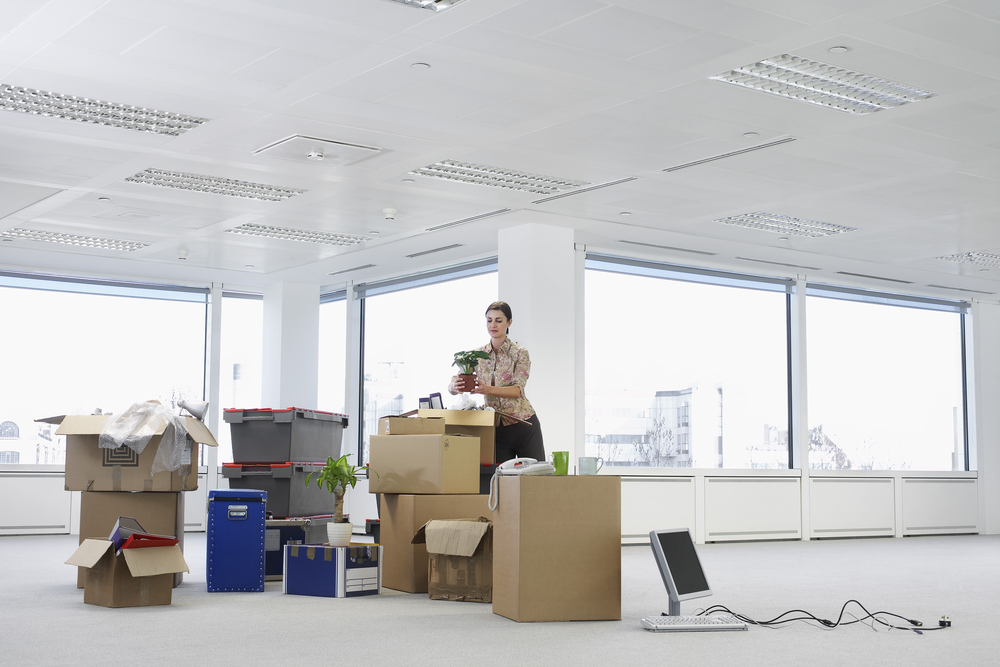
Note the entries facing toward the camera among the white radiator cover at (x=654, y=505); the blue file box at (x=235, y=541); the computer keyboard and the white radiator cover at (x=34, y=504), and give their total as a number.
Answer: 4

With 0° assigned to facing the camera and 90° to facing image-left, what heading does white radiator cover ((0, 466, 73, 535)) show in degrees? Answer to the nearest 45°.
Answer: approximately 0°

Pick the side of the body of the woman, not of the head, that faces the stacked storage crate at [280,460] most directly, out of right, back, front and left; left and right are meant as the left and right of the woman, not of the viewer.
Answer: right

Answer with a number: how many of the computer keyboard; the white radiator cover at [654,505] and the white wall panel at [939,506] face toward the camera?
3

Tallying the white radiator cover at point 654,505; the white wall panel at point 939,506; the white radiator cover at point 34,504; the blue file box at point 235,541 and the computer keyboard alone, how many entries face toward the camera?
5

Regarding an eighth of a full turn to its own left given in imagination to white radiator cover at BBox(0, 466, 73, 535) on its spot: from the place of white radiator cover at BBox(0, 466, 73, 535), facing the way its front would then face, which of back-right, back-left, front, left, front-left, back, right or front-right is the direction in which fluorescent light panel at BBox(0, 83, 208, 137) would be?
front-right

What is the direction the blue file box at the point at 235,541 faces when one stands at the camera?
facing the viewer

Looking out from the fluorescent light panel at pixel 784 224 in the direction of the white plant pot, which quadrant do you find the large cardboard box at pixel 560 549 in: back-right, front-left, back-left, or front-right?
front-left

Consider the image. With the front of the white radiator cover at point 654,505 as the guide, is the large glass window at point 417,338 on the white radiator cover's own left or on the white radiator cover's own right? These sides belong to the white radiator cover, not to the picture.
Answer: on the white radiator cover's own right

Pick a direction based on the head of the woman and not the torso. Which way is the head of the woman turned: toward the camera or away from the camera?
toward the camera

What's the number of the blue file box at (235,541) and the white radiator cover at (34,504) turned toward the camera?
2

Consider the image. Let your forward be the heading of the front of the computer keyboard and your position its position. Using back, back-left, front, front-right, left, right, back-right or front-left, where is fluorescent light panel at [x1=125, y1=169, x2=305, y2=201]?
back-right

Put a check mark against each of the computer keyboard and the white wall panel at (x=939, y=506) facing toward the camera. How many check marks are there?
2

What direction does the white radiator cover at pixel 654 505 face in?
toward the camera

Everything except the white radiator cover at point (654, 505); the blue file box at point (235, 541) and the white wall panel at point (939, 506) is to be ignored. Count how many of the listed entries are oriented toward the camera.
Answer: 3
